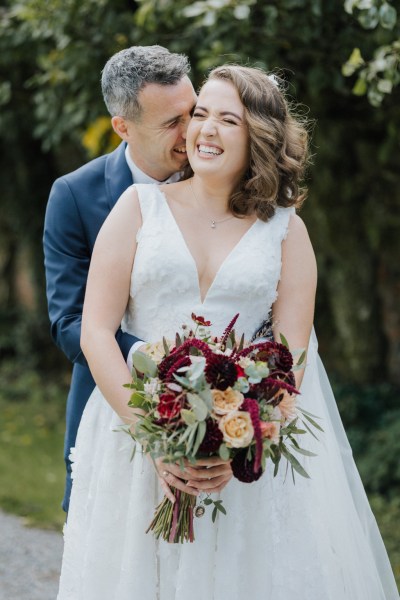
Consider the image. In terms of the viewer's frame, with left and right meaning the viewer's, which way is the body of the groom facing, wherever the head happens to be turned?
facing the viewer and to the right of the viewer

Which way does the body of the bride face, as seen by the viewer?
toward the camera

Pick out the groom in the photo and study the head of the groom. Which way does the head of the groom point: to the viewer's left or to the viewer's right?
to the viewer's right

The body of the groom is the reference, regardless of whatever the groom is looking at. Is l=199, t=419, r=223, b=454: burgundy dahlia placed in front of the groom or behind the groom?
in front

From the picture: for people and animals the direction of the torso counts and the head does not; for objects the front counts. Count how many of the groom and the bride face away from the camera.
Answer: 0
